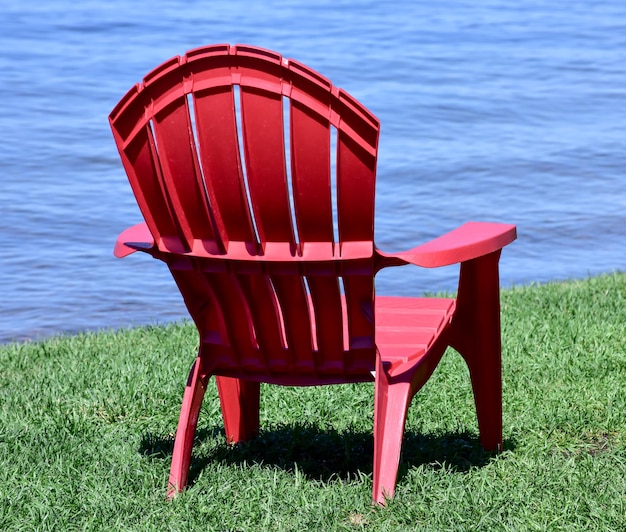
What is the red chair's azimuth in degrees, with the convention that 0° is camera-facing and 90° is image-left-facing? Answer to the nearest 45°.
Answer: approximately 225°
